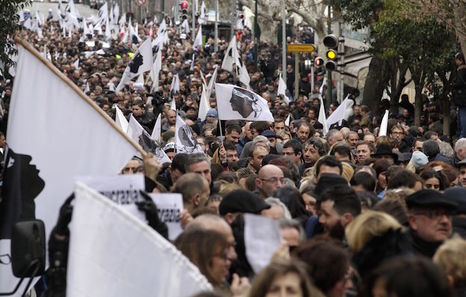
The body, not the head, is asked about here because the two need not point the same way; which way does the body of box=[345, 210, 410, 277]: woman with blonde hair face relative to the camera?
away from the camera

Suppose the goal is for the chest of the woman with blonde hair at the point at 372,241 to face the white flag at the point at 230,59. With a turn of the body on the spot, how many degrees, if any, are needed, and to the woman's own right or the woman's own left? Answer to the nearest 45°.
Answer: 0° — they already face it

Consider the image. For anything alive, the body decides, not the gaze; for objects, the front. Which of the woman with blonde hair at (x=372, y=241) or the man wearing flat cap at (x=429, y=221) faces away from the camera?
the woman with blonde hair

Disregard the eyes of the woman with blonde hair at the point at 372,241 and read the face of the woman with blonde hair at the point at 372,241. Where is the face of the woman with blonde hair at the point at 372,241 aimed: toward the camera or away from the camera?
away from the camera
